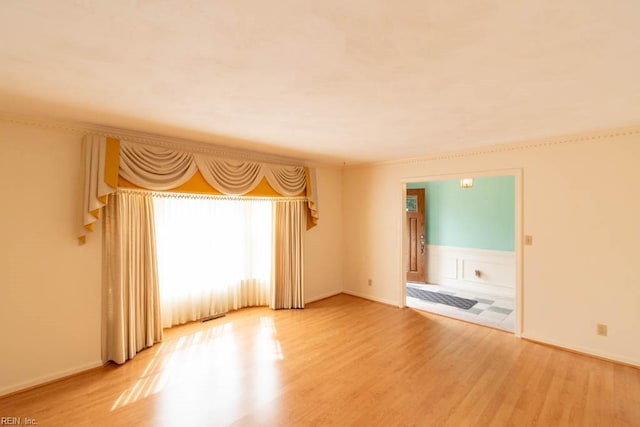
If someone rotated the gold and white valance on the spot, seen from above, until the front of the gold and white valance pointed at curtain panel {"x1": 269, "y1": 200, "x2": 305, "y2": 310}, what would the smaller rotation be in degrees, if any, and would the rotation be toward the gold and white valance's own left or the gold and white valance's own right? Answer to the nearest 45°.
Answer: approximately 90° to the gold and white valance's own left

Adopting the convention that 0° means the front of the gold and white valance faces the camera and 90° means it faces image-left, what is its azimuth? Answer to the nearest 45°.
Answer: approximately 315°
